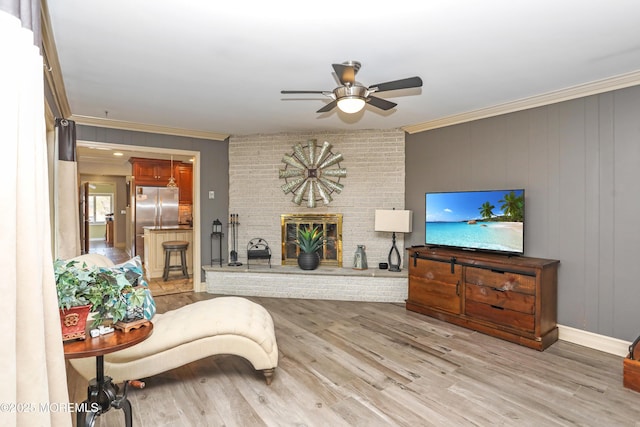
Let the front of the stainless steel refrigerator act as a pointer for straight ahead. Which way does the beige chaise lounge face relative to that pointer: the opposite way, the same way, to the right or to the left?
to the left

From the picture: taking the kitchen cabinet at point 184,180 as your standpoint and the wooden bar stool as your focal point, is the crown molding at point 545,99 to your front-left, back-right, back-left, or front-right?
front-left

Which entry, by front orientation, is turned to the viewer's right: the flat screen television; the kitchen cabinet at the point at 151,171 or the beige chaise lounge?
the beige chaise lounge

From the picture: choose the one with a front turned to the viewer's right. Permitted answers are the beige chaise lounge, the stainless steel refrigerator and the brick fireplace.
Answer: the beige chaise lounge

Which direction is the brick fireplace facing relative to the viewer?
toward the camera

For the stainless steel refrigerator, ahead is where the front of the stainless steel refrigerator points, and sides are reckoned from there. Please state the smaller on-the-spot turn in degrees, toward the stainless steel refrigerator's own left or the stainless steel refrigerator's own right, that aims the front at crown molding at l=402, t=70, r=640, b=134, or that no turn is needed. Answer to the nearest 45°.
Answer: approximately 45° to the stainless steel refrigerator's own left

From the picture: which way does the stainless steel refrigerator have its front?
toward the camera

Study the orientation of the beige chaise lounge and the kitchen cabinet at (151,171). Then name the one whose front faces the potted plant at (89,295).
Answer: the kitchen cabinet

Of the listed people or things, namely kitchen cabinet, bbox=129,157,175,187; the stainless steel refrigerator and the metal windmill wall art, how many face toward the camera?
3

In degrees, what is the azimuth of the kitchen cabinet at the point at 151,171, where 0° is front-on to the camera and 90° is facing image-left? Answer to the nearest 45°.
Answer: approximately 0°

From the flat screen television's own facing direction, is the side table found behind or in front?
in front

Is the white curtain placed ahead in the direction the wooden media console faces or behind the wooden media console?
ahead

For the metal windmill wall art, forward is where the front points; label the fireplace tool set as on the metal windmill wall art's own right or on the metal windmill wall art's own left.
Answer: on the metal windmill wall art's own right

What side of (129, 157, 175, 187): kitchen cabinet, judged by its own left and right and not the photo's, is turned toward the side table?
front
